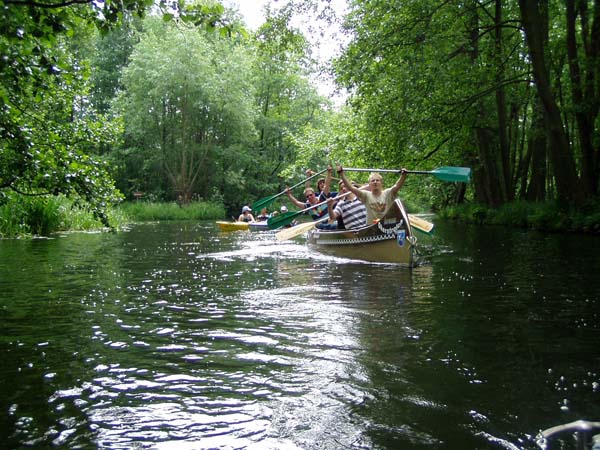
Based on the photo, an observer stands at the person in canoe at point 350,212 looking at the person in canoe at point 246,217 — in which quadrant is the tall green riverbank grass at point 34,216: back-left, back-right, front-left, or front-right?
front-left

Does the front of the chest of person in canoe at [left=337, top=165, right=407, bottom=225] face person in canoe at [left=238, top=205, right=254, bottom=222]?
no

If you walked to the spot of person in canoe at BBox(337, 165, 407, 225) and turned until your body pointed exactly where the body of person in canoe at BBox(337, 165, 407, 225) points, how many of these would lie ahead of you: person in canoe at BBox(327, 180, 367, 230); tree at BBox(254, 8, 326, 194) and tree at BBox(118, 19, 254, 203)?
0

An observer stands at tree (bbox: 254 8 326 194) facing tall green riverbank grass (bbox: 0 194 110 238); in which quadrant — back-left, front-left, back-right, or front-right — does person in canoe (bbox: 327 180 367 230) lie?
front-left

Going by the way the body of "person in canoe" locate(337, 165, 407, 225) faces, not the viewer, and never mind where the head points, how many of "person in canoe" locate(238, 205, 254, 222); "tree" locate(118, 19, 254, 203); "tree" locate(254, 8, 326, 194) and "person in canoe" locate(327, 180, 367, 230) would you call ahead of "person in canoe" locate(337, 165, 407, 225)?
0

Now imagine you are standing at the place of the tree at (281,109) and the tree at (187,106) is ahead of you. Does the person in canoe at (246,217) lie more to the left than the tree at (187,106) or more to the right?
left

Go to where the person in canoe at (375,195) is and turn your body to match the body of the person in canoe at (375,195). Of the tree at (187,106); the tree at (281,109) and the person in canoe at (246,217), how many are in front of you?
0

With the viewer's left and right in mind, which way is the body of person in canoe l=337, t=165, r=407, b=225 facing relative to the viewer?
facing the viewer

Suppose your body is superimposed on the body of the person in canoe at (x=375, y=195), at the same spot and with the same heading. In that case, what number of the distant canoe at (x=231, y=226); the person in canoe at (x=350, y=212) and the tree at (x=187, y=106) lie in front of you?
0

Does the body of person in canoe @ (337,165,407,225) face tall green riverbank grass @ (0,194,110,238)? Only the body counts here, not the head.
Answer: no

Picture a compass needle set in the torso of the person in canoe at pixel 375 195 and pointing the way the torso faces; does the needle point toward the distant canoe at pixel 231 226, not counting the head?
no

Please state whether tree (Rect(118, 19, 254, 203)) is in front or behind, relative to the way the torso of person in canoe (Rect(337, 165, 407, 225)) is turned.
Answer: behind

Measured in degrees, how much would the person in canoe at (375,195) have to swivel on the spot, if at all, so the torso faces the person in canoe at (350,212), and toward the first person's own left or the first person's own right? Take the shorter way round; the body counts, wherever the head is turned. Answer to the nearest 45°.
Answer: approximately 180°

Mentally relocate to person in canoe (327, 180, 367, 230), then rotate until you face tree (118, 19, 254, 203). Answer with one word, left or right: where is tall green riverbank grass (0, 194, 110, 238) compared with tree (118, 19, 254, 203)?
left

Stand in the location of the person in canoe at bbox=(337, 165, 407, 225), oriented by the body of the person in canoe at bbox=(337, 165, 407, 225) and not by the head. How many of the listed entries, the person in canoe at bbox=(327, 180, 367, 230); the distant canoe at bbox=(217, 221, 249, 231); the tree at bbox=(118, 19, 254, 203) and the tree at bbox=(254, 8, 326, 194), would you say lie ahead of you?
0

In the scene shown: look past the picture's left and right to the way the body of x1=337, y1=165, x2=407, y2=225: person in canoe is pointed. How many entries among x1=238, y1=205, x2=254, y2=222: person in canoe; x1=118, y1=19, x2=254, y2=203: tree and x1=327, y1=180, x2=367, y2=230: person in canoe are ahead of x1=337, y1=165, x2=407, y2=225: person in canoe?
0
